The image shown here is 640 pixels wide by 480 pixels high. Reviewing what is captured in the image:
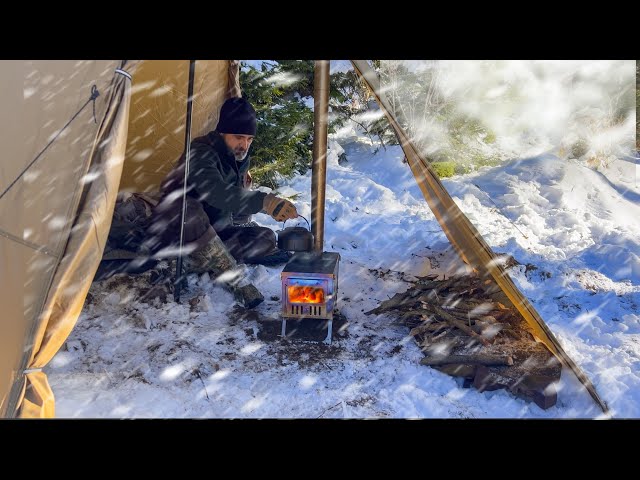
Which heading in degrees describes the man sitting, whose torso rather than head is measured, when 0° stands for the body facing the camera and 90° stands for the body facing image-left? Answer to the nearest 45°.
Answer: approximately 315°

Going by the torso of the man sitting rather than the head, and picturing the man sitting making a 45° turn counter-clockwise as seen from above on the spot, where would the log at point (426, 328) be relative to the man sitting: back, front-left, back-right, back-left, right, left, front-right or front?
front-right

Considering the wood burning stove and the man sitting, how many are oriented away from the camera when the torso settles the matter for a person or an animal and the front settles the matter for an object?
0

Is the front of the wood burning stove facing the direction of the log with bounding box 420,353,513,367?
no

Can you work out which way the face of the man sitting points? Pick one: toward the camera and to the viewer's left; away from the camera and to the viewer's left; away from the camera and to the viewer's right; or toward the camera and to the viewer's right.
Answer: toward the camera and to the viewer's right

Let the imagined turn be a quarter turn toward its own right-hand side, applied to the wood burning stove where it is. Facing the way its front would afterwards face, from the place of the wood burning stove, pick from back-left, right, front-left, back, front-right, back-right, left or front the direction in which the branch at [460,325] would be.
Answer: back

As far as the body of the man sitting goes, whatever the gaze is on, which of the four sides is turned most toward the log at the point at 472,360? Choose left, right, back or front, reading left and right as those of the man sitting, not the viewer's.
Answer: front

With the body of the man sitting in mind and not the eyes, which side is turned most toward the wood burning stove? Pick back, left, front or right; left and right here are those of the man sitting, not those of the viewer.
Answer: front

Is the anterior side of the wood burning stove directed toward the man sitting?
no

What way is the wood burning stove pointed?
toward the camera
